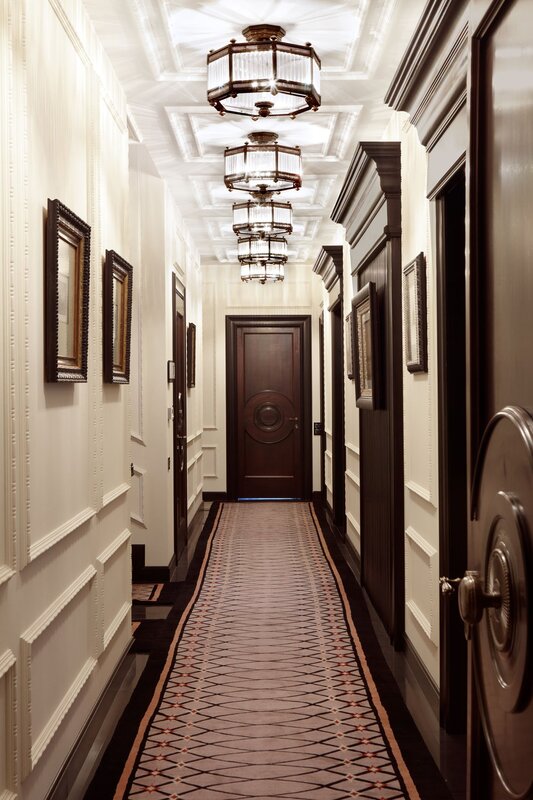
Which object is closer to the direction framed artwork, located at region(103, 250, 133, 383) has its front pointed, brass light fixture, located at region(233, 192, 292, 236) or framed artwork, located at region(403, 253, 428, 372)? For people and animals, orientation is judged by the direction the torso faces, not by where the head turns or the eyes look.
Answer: the framed artwork

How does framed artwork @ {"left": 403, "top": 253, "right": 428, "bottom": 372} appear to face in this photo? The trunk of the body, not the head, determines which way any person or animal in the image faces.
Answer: to the viewer's left

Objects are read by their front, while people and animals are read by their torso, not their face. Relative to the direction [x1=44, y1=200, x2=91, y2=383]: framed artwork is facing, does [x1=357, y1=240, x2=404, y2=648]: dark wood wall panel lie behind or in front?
in front

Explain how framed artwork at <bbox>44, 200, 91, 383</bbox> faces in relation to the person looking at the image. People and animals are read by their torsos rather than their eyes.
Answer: facing to the right of the viewer

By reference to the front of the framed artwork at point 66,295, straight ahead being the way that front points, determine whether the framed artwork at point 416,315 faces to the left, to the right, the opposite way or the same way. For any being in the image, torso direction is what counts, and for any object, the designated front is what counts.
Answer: the opposite way

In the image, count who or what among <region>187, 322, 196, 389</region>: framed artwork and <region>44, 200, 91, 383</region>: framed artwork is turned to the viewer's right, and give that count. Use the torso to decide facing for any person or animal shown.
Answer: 2

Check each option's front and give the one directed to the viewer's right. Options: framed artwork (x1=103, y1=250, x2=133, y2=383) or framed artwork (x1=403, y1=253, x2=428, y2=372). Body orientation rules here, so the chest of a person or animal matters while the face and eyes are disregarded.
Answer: framed artwork (x1=103, y1=250, x2=133, y2=383)

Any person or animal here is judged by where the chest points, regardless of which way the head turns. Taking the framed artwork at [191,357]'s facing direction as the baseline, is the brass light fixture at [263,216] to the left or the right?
on its right

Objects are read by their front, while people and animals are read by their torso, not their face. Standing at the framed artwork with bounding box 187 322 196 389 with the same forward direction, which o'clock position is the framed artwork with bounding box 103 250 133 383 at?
the framed artwork with bounding box 103 250 133 383 is roughly at 3 o'clock from the framed artwork with bounding box 187 322 196 389.

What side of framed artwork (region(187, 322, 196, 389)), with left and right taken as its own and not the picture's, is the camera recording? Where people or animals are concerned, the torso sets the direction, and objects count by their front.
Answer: right

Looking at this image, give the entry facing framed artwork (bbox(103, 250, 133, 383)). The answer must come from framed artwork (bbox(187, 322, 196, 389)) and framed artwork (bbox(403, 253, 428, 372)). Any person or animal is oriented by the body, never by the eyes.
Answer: framed artwork (bbox(403, 253, 428, 372))

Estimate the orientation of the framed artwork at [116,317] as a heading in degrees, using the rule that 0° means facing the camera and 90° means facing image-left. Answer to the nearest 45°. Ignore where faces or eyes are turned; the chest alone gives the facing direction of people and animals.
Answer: approximately 270°
